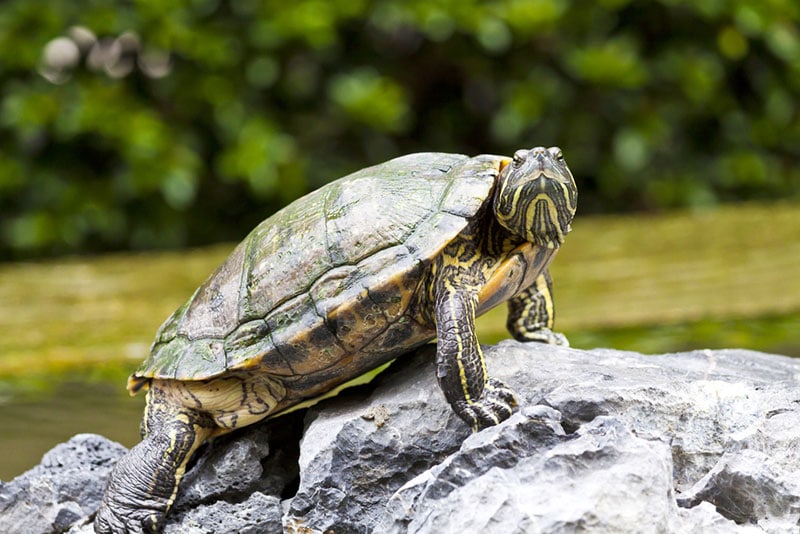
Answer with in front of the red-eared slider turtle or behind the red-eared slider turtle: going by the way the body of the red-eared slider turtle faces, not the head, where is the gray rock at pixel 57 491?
behind

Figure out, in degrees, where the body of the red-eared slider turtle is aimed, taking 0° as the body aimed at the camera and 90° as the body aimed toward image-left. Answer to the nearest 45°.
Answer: approximately 315°
